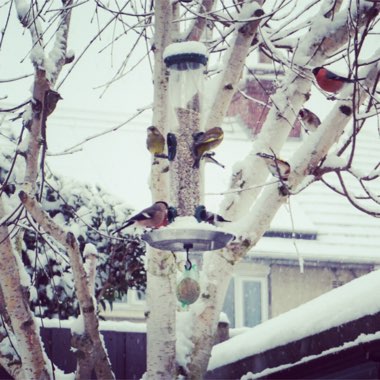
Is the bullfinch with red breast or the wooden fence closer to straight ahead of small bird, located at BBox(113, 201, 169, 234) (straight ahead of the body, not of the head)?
the bullfinch with red breast

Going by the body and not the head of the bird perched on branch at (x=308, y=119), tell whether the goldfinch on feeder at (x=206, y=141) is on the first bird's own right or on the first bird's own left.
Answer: on the first bird's own left

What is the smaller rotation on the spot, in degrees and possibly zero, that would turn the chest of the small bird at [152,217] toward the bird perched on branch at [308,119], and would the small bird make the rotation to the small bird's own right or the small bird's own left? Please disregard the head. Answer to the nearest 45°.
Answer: approximately 45° to the small bird's own left

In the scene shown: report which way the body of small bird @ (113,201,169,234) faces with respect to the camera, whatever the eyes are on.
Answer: to the viewer's right

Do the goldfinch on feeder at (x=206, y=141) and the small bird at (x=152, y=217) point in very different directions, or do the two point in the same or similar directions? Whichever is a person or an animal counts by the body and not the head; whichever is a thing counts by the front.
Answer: very different directions

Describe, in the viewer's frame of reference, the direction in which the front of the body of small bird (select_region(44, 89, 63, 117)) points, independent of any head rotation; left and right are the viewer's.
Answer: facing to the right of the viewer

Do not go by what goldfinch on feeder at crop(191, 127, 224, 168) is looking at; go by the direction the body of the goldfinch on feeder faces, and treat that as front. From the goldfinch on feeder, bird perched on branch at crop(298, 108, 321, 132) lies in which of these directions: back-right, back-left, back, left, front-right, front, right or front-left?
back-right

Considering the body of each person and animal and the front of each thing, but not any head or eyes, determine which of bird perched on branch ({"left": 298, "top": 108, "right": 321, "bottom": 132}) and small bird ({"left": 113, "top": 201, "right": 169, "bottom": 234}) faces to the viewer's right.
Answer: the small bird

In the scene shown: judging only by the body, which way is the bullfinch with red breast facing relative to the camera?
to the viewer's left

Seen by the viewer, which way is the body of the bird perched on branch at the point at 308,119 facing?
to the viewer's left
